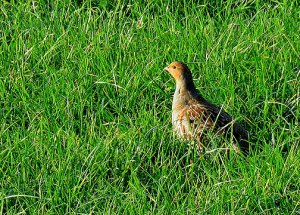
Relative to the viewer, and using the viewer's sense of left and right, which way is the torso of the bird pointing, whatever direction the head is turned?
facing to the left of the viewer
